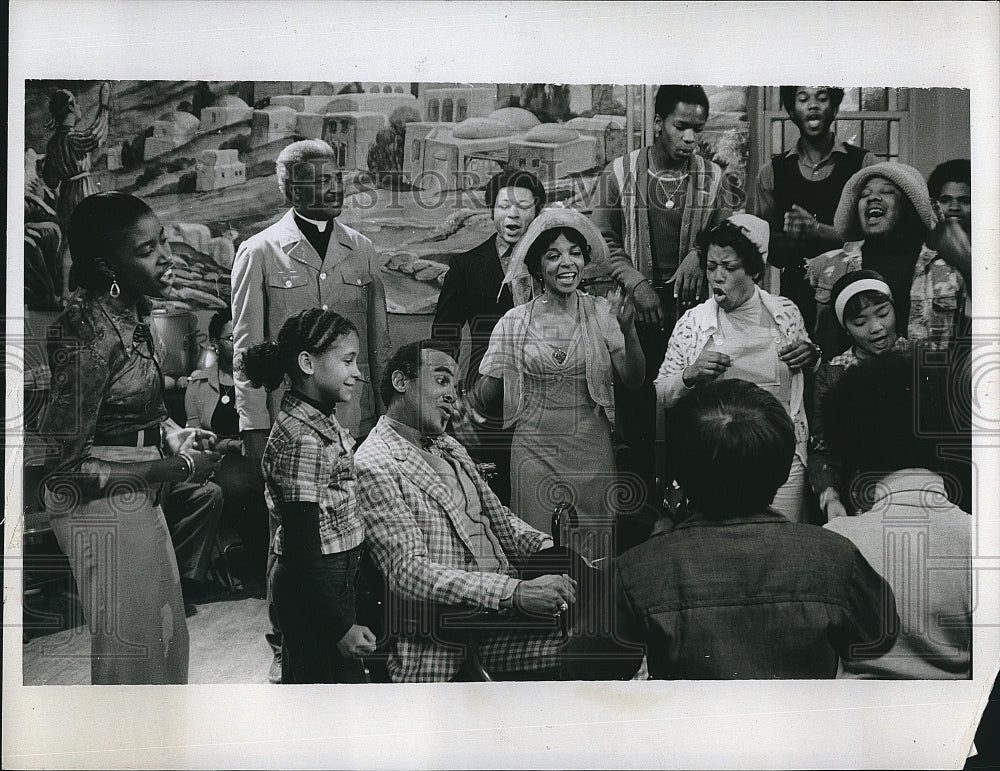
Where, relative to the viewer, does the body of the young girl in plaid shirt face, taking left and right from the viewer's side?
facing to the right of the viewer

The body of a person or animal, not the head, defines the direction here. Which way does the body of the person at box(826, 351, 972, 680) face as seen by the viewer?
away from the camera

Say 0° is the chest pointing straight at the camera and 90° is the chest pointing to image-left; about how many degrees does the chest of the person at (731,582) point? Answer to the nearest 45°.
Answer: approximately 180°

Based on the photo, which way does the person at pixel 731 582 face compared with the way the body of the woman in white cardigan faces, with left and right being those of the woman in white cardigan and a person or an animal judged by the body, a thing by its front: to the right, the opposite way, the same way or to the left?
the opposite way

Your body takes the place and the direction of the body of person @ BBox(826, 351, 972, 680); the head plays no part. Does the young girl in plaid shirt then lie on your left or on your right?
on your left

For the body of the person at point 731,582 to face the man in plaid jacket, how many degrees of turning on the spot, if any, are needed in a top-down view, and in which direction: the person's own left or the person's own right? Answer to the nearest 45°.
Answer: approximately 90° to the person's own left
